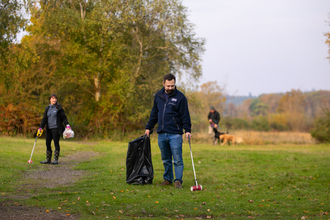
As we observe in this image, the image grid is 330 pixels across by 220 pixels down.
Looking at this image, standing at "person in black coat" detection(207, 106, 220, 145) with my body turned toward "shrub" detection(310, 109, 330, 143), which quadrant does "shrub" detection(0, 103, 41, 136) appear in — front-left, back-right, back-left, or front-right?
back-left
